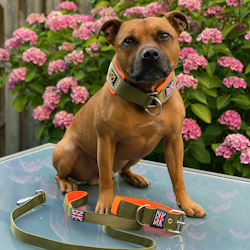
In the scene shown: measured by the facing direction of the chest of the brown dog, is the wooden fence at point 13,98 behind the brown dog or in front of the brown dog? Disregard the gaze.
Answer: behind

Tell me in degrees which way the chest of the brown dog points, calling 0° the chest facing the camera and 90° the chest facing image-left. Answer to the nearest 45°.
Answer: approximately 315°

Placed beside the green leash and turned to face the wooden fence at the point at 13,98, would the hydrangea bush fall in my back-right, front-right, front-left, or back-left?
front-right
